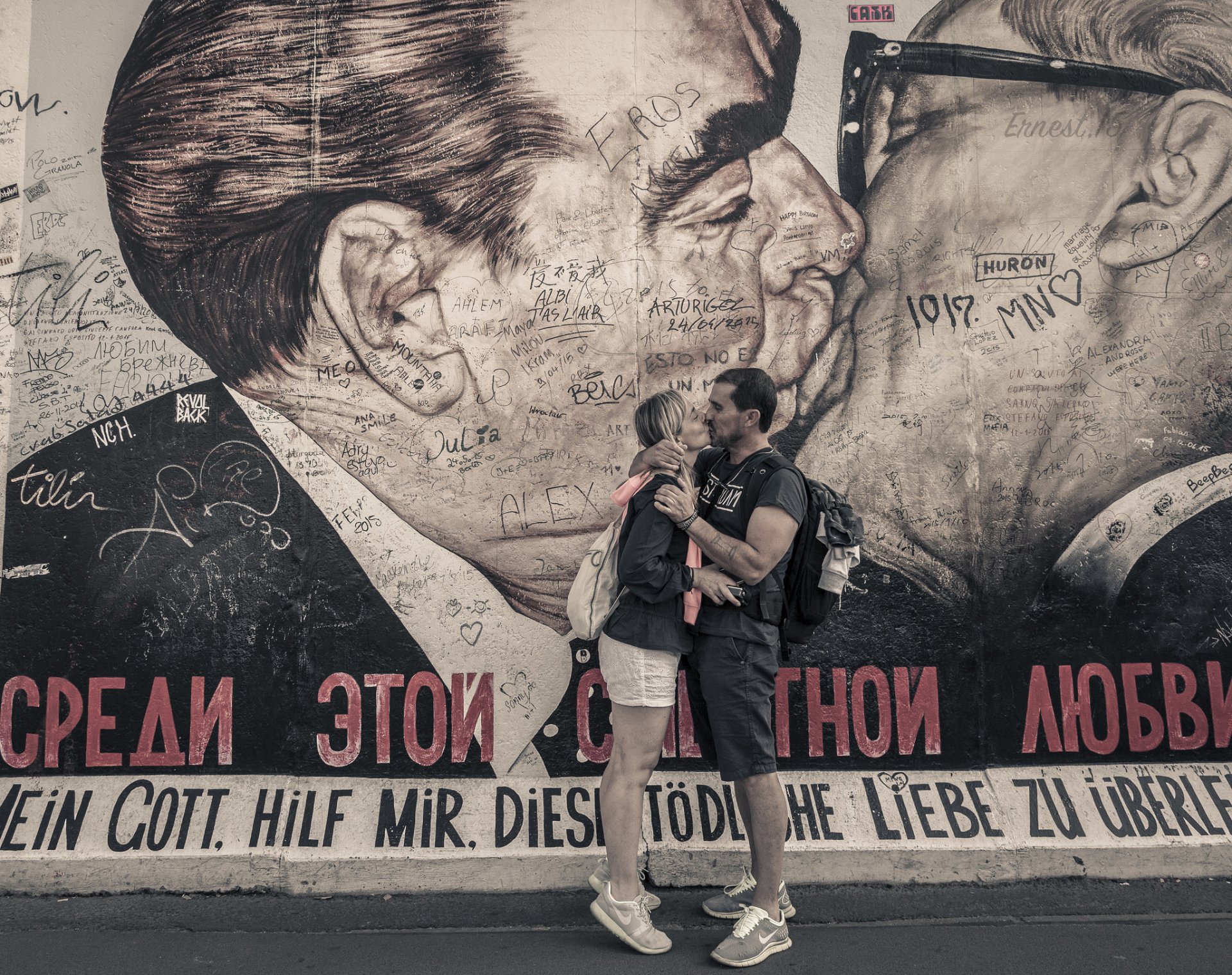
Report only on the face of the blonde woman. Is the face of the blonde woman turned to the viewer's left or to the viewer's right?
to the viewer's right

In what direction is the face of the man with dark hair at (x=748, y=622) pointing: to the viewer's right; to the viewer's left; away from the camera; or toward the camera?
to the viewer's left

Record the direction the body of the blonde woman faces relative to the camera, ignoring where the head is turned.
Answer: to the viewer's right
